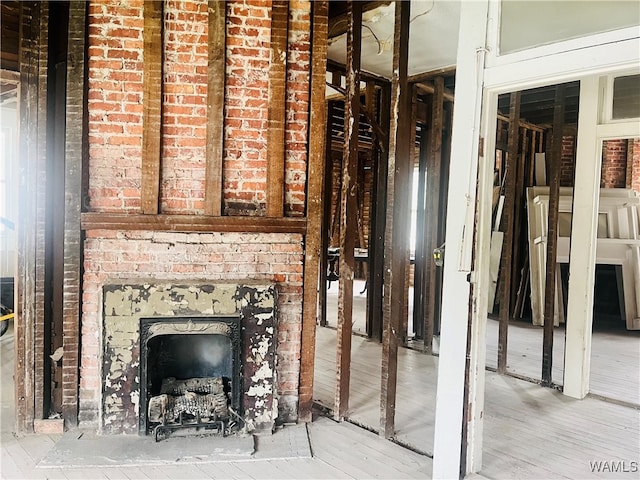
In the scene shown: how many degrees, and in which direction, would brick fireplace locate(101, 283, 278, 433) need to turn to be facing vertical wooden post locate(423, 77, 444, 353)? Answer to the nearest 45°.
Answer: approximately 135° to its left

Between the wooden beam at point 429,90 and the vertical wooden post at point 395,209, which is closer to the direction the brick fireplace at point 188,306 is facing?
the vertical wooden post

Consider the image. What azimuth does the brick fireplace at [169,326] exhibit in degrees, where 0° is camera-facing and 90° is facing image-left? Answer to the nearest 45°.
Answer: approximately 0°

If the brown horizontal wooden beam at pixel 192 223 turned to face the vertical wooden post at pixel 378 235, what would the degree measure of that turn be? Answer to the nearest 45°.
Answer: approximately 135° to its left

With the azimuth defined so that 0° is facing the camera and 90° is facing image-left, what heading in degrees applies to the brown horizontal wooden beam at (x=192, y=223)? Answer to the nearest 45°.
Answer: approximately 0°

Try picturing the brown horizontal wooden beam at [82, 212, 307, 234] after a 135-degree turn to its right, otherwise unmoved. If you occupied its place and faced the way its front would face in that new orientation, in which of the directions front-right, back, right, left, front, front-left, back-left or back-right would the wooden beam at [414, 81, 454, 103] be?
right
